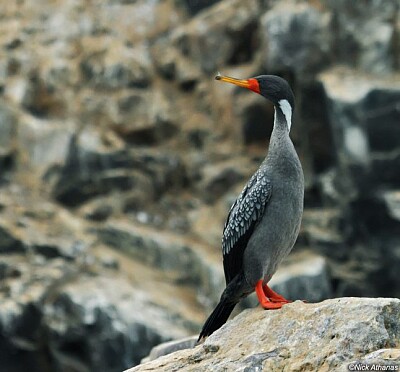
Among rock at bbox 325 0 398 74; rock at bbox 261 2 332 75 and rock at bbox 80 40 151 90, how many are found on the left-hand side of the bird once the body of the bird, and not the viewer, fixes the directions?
3

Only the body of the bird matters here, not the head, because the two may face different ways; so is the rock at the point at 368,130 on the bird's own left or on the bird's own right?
on the bird's own left

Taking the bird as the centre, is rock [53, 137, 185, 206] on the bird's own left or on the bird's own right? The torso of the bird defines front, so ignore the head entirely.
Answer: on the bird's own left

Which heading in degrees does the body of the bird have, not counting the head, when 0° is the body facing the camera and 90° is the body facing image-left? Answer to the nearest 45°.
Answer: approximately 270°

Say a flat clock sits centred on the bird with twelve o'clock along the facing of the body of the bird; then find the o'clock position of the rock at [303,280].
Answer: The rock is roughly at 9 o'clock from the bird.

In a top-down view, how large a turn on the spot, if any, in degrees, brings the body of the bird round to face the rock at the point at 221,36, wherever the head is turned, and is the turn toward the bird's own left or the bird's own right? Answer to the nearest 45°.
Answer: approximately 90° to the bird's own left

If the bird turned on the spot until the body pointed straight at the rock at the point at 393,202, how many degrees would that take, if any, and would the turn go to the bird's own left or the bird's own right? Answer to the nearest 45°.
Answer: approximately 90° to the bird's own left
